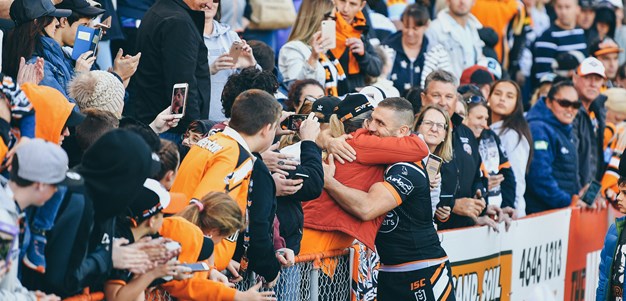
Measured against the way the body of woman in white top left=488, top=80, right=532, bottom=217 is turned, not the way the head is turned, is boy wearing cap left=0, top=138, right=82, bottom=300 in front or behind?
in front

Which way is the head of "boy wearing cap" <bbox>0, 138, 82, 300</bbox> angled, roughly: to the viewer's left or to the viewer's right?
to the viewer's right

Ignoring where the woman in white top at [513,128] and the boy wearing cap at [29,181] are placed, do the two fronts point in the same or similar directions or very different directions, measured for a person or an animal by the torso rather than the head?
very different directions

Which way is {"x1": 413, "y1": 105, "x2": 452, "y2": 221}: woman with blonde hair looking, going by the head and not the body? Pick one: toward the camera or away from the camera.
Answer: toward the camera

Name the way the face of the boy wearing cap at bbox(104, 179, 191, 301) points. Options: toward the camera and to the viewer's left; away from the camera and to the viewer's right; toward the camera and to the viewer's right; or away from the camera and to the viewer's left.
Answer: away from the camera and to the viewer's right
